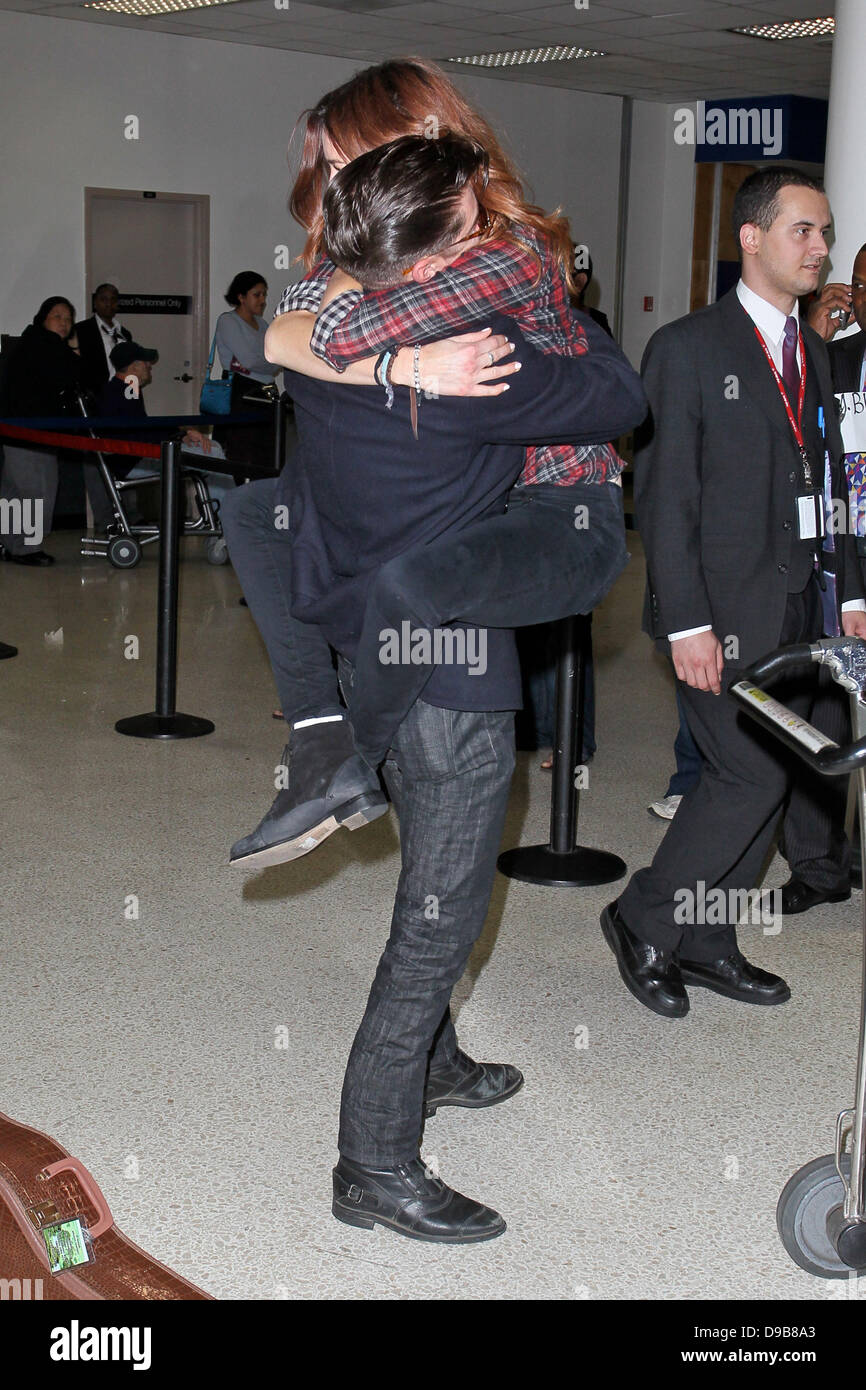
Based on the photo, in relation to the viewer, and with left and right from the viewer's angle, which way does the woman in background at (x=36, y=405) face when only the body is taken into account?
facing the viewer and to the right of the viewer

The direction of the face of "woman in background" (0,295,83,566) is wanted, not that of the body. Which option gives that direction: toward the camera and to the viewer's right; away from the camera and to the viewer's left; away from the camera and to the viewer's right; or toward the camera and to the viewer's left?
toward the camera and to the viewer's right

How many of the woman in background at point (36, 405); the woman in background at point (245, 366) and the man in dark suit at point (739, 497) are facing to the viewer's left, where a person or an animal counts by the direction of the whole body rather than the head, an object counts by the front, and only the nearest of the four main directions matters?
0

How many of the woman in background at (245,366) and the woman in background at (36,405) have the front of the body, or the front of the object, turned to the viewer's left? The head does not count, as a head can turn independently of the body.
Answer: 0

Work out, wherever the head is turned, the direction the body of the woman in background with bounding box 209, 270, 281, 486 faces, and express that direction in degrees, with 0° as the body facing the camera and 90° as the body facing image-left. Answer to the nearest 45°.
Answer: approximately 315°

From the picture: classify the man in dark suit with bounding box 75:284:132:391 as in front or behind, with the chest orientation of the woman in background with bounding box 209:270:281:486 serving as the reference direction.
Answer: behind

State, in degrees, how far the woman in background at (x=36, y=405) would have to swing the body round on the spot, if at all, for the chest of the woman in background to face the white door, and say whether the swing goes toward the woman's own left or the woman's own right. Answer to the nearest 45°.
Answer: approximately 135° to the woman's own left
